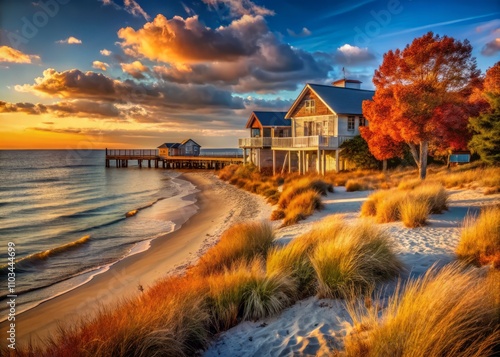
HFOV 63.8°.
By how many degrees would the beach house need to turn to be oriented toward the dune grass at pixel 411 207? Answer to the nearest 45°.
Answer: approximately 45° to its left

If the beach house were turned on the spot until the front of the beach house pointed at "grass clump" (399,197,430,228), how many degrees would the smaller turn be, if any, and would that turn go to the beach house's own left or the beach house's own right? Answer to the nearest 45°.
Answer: approximately 45° to the beach house's own left

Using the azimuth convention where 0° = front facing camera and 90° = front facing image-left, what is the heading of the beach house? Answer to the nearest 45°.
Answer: approximately 45°

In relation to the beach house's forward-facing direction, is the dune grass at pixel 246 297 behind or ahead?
ahead

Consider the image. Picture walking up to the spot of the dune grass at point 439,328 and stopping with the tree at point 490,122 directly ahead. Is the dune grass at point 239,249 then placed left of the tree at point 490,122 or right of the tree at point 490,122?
left

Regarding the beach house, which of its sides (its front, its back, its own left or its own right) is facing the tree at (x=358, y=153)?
left

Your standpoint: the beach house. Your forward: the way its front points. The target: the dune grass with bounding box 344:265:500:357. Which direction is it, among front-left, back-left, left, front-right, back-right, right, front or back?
front-left

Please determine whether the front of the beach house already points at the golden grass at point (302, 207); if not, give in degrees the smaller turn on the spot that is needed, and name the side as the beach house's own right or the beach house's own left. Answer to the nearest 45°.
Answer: approximately 45° to the beach house's own left

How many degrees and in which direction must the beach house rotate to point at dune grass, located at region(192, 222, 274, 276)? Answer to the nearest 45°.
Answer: approximately 45° to its left

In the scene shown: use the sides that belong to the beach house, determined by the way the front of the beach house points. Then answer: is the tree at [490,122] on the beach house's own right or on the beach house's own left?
on the beach house's own left

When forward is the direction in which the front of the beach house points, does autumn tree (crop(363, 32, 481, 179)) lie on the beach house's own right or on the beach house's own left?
on the beach house's own left
